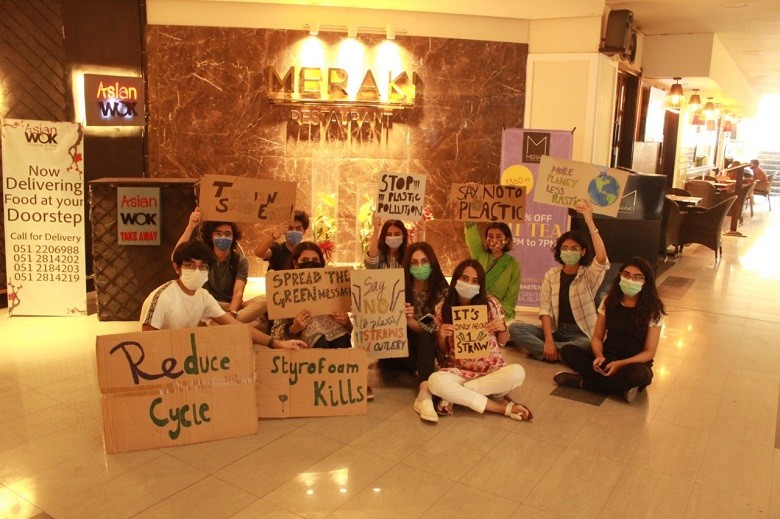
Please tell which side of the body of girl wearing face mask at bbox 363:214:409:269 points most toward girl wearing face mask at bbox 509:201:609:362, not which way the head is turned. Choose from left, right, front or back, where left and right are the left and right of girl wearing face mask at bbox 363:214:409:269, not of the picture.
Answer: left

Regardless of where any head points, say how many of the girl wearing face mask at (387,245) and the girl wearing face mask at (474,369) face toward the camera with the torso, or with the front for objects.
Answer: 2

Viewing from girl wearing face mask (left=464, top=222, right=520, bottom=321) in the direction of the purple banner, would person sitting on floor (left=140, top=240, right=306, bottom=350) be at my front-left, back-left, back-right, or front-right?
back-left

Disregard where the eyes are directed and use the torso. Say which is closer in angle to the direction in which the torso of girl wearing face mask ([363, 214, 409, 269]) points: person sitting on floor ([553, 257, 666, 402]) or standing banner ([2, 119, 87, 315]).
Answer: the person sitting on floor

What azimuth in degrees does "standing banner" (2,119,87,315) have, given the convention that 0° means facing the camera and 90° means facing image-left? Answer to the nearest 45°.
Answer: approximately 0°

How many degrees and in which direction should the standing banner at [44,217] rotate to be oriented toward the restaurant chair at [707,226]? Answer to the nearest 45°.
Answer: approximately 90° to its left

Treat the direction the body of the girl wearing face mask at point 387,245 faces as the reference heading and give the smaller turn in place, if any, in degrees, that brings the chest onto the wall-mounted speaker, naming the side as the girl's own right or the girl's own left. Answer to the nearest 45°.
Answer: approximately 135° to the girl's own left

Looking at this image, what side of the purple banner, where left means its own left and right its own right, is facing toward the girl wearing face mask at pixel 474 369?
front

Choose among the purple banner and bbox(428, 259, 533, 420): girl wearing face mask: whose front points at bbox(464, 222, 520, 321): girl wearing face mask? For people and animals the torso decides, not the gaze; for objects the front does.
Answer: the purple banner

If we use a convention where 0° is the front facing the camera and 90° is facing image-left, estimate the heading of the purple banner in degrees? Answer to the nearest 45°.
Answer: approximately 0°

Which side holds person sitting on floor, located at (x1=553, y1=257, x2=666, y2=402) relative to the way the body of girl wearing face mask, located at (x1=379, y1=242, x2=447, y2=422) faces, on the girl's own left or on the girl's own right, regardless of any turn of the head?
on the girl's own left
